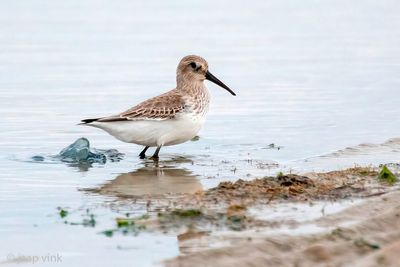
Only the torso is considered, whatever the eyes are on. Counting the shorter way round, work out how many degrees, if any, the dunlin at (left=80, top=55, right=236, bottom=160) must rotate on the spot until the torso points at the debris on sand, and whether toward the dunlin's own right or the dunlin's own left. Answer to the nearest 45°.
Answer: approximately 45° to the dunlin's own right

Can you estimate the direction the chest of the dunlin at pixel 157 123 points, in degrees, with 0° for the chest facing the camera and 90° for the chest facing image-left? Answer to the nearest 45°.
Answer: approximately 270°
